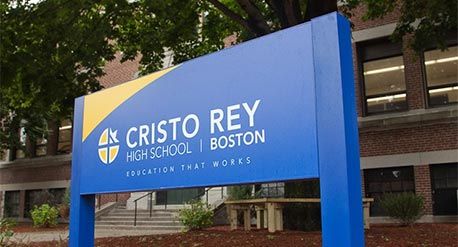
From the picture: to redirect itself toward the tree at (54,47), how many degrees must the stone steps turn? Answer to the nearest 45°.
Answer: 0° — it already faces it

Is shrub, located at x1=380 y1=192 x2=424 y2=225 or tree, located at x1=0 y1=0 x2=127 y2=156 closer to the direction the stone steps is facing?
the tree

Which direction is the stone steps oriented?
toward the camera

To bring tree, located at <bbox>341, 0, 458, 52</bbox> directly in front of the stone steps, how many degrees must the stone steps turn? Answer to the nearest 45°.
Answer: approximately 45° to its left

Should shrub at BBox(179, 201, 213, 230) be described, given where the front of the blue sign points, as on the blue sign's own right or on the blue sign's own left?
on the blue sign's own right

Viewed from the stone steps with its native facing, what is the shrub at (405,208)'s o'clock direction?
The shrub is roughly at 10 o'clock from the stone steps.

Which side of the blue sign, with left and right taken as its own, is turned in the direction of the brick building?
back

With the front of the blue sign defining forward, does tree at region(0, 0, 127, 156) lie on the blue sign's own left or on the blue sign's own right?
on the blue sign's own right

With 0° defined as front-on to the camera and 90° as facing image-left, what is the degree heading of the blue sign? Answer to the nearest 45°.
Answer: approximately 45°

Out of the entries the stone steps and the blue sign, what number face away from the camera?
0

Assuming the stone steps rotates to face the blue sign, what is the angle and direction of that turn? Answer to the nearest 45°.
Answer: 0° — it already faces it

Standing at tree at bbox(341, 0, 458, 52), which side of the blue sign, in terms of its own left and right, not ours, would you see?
back

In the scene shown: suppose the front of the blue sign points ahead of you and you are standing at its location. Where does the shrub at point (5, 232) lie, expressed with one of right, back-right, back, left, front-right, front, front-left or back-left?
right
